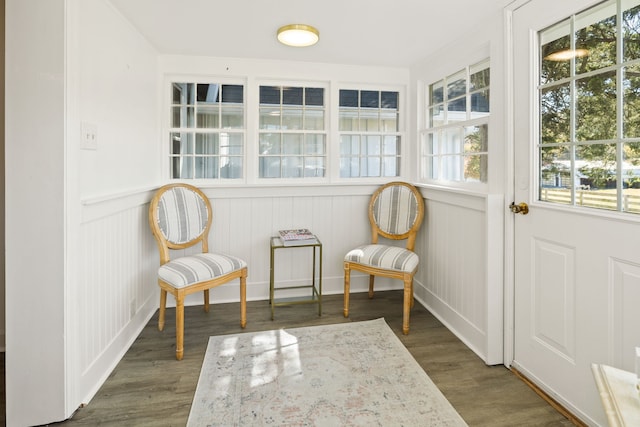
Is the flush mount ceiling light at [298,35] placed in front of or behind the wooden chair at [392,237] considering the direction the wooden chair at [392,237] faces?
in front

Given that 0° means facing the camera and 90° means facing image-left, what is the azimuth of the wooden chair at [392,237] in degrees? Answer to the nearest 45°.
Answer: approximately 45°

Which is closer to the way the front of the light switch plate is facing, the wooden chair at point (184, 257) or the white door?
the white door

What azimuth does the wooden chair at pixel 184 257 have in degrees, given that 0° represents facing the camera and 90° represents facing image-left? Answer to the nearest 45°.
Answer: approximately 315°
